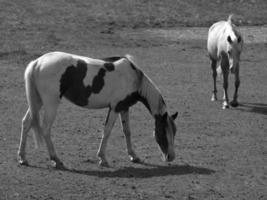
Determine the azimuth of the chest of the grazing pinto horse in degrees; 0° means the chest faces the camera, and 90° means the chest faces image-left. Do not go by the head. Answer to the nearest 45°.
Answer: approximately 270°

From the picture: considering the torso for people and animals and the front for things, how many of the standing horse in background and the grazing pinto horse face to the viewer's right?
1

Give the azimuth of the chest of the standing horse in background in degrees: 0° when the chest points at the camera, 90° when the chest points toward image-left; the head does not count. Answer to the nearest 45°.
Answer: approximately 0°

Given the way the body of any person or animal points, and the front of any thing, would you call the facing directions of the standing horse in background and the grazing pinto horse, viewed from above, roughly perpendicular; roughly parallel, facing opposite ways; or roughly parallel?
roughly perpendicular

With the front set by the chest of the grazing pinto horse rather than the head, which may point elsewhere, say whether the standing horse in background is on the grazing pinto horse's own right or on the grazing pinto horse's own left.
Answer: on the grazing pinto horse's own left
